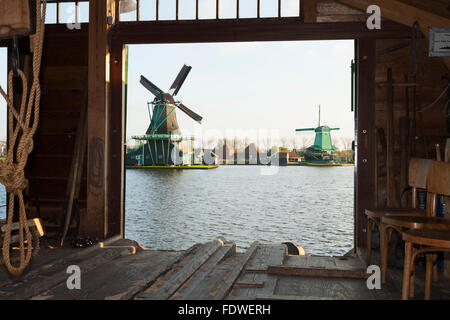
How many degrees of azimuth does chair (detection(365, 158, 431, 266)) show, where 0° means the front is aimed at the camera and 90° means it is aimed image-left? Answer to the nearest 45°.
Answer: approximately 45°

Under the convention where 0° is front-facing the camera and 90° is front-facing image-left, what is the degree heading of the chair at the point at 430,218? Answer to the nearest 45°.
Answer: approximately 45°

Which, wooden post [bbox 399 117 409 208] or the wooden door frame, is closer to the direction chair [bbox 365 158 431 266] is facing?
the wooden door frame

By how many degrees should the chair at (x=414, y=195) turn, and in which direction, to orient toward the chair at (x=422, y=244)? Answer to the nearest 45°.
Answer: approximately 45° to its left
